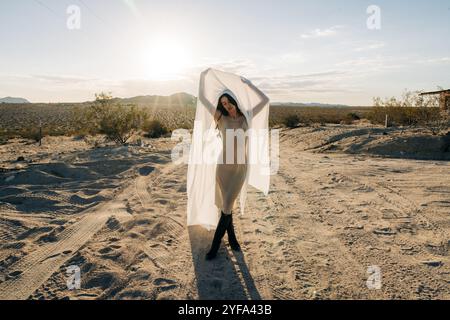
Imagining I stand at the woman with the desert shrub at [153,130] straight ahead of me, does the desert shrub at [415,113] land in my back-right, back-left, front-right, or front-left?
front-right

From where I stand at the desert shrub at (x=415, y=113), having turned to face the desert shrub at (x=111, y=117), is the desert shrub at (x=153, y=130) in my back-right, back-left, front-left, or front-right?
front-right

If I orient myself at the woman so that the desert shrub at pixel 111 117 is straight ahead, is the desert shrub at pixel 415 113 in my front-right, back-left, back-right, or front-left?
front-right

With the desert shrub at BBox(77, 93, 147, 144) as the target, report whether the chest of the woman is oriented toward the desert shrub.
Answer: no

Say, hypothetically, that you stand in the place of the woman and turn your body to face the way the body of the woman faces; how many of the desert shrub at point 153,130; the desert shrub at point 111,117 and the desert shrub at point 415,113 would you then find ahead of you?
0

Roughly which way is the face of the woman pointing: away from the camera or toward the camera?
toward the camera

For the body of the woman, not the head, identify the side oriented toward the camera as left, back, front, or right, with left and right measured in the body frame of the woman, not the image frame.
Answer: front

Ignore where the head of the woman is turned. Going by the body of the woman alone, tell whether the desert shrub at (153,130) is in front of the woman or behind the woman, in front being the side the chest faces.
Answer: behind
